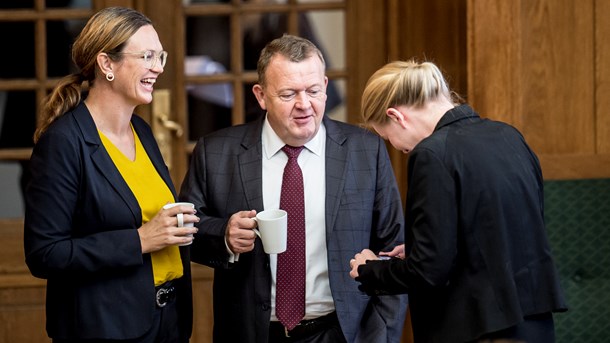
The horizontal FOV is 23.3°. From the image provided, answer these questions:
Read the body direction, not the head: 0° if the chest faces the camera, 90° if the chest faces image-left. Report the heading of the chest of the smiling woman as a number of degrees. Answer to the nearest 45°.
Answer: approximately 315°

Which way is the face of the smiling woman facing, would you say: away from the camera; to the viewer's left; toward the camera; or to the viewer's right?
to the viewer's right

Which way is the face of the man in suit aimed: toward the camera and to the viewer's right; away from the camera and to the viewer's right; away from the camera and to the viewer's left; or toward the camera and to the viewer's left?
toward the camera and to the viewer's right

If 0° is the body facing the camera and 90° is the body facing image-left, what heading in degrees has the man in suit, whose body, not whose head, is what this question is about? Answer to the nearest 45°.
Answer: approximately 0°
